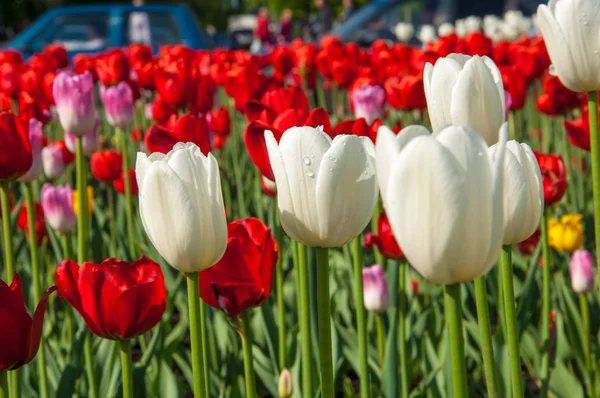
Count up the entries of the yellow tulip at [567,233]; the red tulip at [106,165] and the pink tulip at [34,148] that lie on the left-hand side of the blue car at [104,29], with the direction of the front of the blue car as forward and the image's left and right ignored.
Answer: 3

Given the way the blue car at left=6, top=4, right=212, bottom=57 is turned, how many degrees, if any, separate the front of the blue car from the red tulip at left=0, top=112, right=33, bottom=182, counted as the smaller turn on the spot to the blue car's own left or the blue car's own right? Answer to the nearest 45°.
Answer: approximately 90° to the blue car's own left

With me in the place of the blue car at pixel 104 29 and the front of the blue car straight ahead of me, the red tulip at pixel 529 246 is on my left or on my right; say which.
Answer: on my left

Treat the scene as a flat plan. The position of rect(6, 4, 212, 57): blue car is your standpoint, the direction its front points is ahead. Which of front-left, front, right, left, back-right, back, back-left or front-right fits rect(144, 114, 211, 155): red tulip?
left

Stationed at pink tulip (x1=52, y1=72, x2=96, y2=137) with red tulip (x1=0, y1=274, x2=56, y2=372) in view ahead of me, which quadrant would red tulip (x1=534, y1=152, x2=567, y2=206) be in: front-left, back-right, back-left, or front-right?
front-left

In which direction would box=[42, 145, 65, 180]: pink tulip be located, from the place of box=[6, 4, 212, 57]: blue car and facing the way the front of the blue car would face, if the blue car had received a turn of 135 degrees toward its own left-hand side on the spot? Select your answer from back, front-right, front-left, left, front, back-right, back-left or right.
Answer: front-right

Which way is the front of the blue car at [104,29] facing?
to the viewer's left

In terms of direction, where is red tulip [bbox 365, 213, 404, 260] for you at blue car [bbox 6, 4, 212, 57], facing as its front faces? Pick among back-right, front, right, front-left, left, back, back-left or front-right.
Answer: left

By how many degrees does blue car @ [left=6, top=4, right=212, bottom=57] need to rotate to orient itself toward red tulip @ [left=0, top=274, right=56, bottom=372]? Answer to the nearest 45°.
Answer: approximately 90° to its left

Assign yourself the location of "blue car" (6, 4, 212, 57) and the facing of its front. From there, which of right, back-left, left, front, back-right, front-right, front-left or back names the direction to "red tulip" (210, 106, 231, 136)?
left

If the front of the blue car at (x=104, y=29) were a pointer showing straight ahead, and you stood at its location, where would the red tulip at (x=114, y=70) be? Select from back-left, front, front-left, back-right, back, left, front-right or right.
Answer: left

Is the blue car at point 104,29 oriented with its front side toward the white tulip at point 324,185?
no

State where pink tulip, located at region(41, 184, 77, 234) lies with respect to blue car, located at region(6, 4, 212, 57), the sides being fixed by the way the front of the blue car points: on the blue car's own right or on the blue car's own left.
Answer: on the blue car's own left

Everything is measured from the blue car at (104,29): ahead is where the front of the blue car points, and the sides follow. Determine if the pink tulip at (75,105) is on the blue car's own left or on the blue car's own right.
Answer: on the blue car's own left

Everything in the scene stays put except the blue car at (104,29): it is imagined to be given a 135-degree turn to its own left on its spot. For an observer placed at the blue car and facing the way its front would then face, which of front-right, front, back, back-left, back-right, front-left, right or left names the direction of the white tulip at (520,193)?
front-right

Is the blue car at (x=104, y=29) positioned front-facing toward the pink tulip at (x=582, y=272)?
no

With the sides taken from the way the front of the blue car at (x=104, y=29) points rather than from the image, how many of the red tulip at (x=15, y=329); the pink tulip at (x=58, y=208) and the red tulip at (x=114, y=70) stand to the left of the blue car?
3
